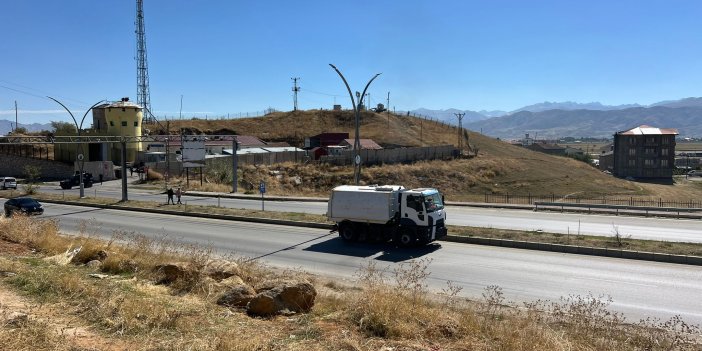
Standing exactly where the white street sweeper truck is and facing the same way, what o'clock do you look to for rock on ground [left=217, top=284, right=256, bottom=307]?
The rock on ground is roughly at 2 o'clock from the white street sweeper truck.

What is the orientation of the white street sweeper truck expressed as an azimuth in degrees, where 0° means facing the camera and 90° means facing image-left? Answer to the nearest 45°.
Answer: approximately 315°

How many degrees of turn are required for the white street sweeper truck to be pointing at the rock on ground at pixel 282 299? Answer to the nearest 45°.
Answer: approximately 45° to its right

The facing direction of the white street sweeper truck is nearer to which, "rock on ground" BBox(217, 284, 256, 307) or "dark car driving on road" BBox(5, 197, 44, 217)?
the rock on ground

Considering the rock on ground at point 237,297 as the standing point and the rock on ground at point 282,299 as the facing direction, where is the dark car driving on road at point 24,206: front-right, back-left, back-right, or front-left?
back-left
